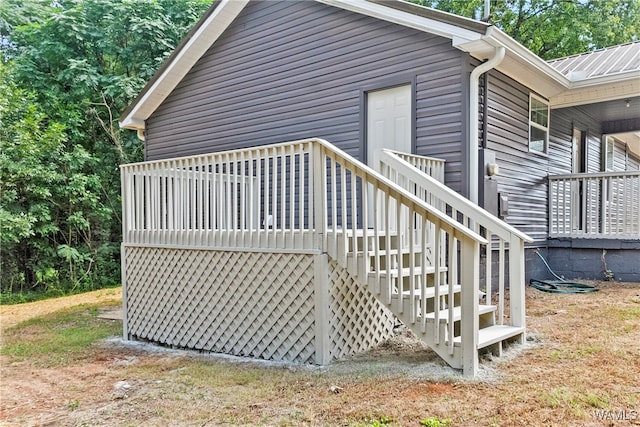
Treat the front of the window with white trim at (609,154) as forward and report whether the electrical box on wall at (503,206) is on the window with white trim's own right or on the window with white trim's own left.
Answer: on the window with white trim's own right

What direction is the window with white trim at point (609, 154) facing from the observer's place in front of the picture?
facing the viewer and to the right of the viewer

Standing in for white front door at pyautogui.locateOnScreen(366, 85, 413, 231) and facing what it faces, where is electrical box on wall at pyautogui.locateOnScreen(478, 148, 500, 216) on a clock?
The electrical box on wall is roughly at 8 o'clock from the white front door.

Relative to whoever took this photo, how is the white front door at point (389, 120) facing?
facing the viewer and to the left of the viewer

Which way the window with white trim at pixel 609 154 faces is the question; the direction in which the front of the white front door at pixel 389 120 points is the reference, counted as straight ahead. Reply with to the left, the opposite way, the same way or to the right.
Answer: to the left

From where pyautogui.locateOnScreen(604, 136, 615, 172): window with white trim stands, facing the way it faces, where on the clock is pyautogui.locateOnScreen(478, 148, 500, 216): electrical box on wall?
The electrical box on wall is roughly at 2 o'clock from the window with white trim.

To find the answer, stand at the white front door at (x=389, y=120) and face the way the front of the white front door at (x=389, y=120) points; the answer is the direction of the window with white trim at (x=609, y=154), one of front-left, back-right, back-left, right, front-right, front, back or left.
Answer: back

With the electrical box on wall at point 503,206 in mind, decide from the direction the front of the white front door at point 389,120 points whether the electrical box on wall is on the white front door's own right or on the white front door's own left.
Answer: on the white front door's own left

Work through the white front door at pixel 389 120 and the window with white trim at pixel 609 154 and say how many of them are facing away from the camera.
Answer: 0

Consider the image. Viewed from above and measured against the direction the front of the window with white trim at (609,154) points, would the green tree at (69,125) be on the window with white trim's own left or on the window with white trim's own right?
on the window with white trim's own right
